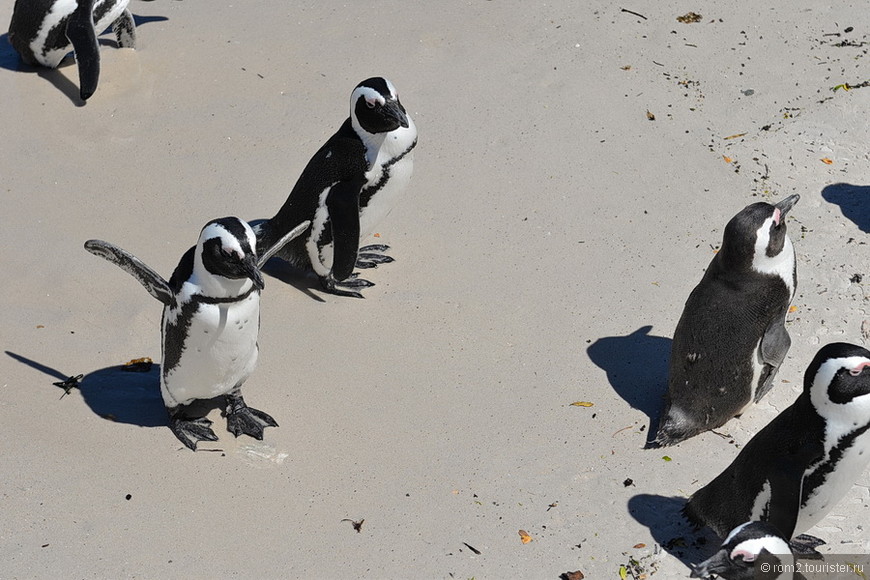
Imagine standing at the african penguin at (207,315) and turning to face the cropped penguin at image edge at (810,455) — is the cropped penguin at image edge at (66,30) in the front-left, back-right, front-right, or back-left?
back-left

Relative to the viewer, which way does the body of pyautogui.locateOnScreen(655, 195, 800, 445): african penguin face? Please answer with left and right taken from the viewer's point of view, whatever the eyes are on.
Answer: facing away from the viewer and to the right of the viewer

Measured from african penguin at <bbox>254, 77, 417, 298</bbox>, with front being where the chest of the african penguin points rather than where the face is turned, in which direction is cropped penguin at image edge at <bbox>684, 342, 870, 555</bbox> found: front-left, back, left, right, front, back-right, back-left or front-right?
front

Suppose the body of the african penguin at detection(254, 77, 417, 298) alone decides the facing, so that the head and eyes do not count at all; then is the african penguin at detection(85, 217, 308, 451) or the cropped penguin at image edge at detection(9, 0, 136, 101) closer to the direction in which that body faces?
the african penguin

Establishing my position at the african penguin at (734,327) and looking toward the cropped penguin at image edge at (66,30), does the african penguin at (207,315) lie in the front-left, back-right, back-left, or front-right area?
front-left

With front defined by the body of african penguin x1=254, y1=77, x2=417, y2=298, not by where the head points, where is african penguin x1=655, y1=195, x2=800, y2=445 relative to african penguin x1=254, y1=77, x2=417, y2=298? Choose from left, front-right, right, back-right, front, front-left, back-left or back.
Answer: front

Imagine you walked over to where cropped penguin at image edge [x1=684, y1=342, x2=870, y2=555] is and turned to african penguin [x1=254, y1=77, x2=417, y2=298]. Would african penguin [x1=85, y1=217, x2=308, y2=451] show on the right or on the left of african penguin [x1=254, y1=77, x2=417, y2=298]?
left

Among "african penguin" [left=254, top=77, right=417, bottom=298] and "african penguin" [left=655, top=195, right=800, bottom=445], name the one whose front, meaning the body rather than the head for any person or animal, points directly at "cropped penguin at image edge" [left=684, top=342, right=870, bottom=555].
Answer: "african penguin" [left=254, top=77, right=417, bottom=298]

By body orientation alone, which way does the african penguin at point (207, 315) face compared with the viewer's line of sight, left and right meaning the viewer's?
facing the viewer and to the right of the viewer

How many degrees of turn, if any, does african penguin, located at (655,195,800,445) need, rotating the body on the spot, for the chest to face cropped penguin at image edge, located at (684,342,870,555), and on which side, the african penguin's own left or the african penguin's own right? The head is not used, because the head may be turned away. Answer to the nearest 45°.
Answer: approximately 90° to the african penguin's own right

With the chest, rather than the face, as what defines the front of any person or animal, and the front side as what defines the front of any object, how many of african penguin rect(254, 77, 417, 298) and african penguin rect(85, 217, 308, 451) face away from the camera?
0
